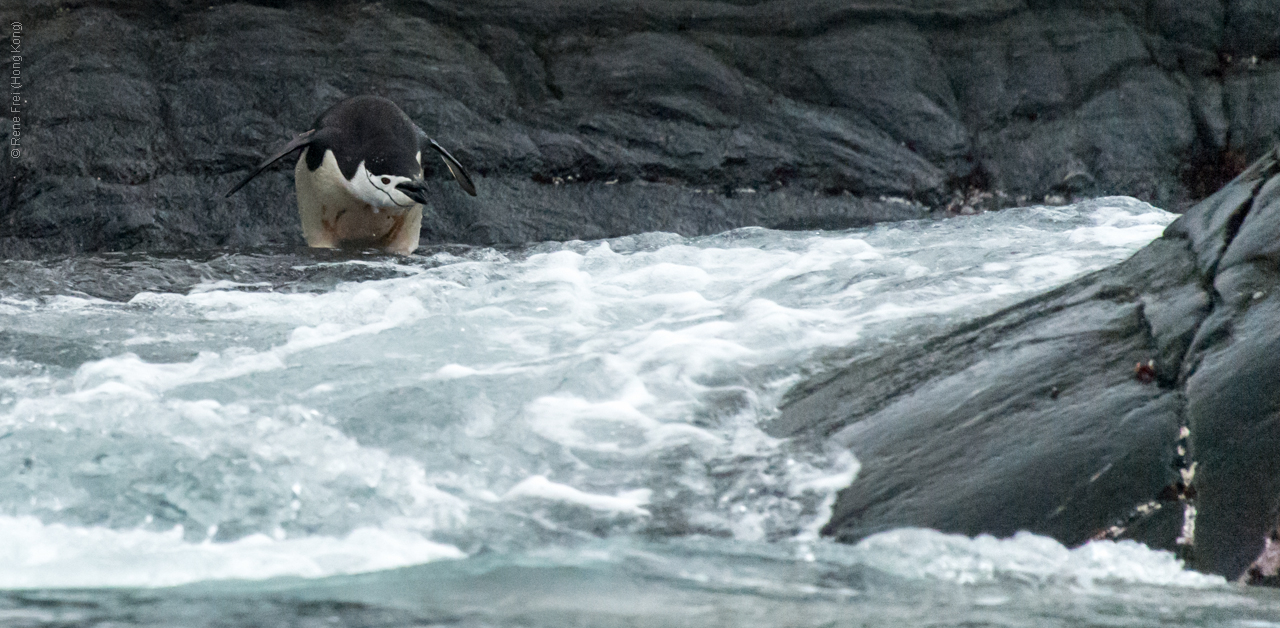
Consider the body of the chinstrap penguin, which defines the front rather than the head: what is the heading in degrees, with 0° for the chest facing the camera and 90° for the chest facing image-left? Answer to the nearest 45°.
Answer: approximately 0°
